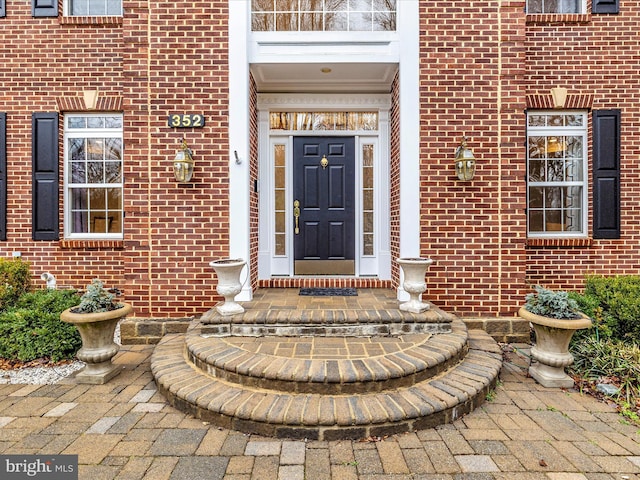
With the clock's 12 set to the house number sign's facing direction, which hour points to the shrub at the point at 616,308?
The shrub is roughly at 10 o'clock from the house number sign.

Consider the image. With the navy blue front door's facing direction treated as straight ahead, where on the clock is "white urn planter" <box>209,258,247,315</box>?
The white urn planter is roughly at 1 o'clock from the navy blue front door.

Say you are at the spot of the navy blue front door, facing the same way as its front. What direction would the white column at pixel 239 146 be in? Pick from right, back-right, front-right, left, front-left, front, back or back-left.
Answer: front-right

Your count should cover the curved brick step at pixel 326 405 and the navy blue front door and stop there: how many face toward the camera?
2

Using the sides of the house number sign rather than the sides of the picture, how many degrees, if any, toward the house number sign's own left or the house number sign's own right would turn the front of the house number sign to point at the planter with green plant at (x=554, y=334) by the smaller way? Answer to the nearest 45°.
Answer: approximately 45° to the house number sign's own left

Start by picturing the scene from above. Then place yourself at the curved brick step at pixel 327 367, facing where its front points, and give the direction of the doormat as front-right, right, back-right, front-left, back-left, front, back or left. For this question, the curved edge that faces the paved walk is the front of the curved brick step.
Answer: back
